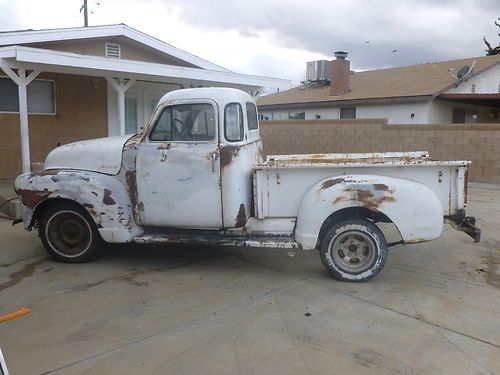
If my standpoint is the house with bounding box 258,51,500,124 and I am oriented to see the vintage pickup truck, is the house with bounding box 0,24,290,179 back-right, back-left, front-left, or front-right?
front-right

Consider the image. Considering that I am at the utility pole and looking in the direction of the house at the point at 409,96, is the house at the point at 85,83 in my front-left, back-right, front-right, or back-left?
front-right

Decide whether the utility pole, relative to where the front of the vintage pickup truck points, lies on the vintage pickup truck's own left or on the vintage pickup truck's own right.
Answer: on the vintage pickup truck's own right

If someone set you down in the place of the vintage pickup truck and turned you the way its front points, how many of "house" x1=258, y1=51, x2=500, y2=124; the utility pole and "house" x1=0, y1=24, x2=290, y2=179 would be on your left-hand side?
0

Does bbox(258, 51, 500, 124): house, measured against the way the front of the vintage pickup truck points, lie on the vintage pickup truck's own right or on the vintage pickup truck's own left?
on the vintage pickup truck's own right

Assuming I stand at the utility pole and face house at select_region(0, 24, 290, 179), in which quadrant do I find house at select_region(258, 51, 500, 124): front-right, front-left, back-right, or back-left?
front-left

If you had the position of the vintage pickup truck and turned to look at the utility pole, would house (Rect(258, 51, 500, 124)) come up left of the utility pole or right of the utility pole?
right

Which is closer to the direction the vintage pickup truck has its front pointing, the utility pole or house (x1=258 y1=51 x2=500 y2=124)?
the utility pole

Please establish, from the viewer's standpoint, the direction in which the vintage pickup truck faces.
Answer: facing to the left of the viewer

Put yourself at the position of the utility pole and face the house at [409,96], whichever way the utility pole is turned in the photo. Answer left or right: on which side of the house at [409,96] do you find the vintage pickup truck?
right

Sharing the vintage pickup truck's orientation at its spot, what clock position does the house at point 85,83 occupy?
The house is roughly at 2 o'clock from the vintage pickup truck.

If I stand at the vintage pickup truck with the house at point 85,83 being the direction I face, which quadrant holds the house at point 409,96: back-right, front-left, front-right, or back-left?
front-right
